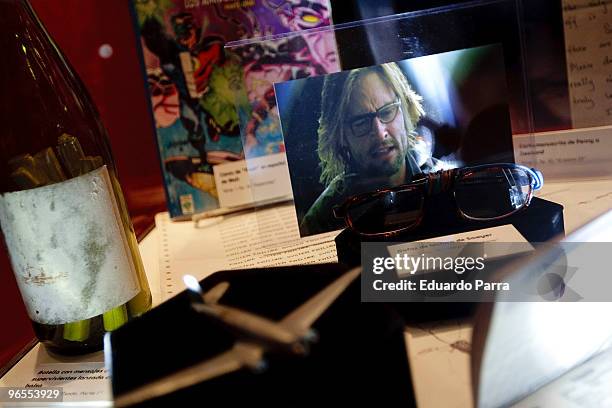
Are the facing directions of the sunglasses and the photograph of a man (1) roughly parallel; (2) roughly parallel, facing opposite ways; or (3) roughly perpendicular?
roughly parallel

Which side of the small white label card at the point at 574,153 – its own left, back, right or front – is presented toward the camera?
front

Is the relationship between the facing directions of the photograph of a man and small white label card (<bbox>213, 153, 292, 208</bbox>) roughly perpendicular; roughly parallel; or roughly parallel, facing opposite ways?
roughly parallel

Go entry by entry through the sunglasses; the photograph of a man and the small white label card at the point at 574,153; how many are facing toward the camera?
3

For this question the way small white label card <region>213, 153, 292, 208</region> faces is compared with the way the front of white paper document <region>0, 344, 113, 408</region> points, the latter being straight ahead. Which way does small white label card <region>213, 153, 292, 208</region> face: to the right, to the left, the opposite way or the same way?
the same way

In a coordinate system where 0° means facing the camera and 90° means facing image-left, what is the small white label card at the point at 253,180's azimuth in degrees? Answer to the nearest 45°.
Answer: approximately 0°

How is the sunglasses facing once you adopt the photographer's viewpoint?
facing the viewer

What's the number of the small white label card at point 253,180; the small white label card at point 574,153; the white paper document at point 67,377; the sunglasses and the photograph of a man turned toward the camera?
5
